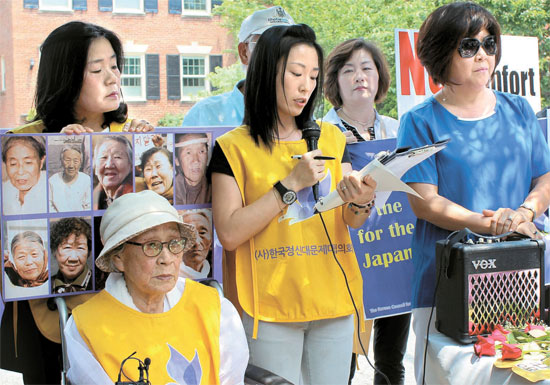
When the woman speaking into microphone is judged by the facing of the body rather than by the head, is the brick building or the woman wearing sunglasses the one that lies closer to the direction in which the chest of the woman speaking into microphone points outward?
the woman wearing sunglasses

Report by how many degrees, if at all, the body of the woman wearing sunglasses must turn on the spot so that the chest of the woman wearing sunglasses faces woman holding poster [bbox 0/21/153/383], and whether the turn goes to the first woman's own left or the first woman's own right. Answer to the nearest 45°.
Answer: approximately 135° to the first woman's own right

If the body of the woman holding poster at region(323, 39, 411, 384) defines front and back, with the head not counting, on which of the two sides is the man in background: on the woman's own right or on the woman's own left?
on the woman's own right

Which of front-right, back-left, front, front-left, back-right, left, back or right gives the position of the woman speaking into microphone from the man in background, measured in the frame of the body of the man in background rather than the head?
front-right

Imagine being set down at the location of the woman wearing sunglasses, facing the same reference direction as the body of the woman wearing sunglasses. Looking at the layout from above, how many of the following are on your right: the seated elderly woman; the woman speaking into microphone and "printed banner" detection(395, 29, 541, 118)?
2

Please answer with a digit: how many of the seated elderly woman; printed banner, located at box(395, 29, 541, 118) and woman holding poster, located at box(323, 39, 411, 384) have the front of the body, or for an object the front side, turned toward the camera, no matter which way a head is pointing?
3

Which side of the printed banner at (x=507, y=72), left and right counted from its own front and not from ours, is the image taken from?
front

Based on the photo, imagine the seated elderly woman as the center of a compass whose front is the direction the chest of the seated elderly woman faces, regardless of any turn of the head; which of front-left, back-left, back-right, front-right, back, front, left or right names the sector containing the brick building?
back

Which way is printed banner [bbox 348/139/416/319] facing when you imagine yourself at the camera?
facing the viewer

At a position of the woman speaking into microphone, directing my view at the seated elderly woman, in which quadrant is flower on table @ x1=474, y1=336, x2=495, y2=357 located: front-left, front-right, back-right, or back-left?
back-left

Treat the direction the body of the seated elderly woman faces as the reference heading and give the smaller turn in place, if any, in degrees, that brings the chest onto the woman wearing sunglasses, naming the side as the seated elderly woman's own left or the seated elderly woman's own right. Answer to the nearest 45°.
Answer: approximately 90° to the seated elderly woman's own left

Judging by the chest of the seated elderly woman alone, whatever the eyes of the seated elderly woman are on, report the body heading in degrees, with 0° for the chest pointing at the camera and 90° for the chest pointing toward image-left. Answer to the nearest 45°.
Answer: approximately 0°

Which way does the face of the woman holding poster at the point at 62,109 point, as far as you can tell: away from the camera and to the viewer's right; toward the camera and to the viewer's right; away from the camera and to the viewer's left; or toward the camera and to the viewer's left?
toward the camera and to the viewer's right

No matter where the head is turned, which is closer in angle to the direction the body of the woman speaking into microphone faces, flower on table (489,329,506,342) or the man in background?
the flower on table

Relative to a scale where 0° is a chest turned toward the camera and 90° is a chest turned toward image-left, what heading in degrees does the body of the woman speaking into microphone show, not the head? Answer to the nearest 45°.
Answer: approximately 315°
